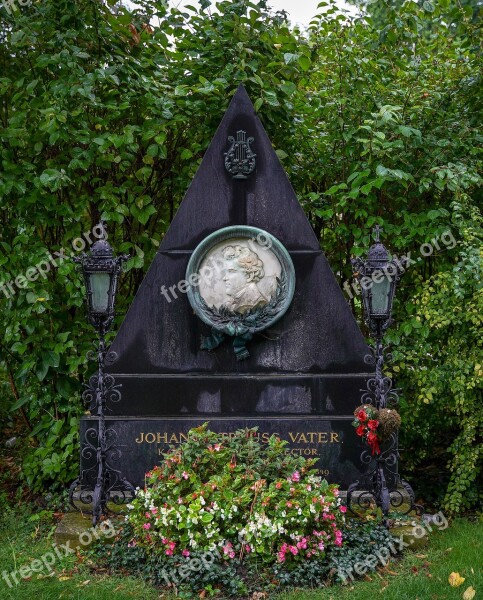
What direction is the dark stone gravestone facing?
toward the camera

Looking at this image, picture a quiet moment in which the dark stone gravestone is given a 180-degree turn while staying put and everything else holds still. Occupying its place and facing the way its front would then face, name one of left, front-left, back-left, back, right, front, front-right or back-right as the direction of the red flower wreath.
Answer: back-right

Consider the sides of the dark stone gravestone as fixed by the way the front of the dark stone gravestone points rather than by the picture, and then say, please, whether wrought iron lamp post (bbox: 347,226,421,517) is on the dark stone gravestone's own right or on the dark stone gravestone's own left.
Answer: on the dark stone gravestone's own left

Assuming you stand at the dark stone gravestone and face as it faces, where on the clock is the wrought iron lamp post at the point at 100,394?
The wrought iron lamp post is roughly at 2 o'clock from the dark stone gravestone.

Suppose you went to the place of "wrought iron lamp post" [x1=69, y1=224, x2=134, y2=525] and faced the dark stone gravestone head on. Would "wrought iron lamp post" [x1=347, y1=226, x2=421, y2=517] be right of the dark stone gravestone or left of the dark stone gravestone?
right
